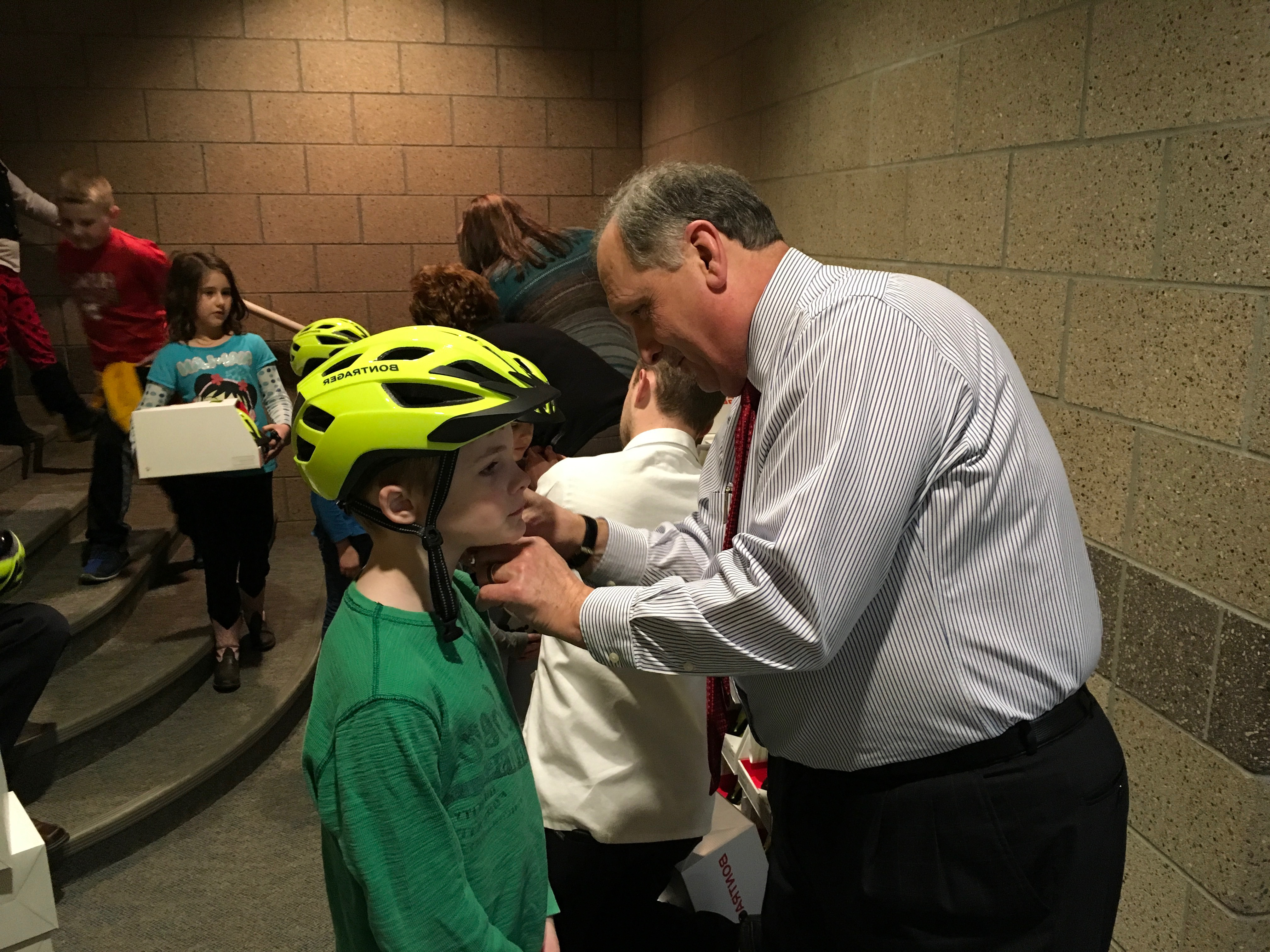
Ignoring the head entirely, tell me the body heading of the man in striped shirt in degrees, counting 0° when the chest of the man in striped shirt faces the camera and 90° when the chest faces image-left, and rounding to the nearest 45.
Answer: approximately 90°

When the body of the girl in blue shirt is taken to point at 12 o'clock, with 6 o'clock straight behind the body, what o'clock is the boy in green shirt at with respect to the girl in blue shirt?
The boy in green shirt is roughly at 12 o'clock from the girl in blue shirt.

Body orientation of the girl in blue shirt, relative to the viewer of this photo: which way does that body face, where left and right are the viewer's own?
facing the viewer

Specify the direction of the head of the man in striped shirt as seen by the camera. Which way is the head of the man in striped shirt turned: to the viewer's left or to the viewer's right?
to the viewer's left

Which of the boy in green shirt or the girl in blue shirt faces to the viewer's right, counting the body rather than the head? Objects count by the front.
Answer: the boy in green shirt

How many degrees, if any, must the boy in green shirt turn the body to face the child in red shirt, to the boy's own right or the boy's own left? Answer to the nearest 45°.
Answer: approximately 90° to the boy's own left

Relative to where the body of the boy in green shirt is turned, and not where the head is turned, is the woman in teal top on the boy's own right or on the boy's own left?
on the boy's own left

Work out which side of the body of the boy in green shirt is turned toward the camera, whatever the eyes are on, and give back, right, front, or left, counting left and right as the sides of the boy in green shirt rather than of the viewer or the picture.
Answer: right

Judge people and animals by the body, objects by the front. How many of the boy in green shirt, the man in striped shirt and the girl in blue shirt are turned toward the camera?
1

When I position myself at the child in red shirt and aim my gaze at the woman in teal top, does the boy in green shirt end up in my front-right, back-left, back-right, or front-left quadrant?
front-right

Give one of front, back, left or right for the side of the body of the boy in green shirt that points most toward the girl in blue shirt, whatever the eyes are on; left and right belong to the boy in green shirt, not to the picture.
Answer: left

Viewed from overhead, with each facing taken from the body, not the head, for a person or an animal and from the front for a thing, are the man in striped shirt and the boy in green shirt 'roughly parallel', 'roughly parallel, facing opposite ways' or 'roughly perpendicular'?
roughly parallel, facing opposite ways

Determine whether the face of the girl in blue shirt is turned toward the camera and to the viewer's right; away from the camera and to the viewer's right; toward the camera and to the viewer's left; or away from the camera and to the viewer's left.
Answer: toward the camera and to the viewer's right

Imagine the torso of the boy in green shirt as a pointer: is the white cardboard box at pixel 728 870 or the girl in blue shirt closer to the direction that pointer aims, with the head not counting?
the white cardboard box

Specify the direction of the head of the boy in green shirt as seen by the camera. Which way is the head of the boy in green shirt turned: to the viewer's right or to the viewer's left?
to the viewer's right
